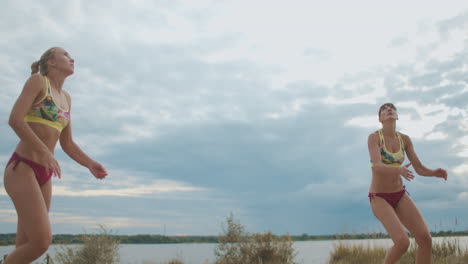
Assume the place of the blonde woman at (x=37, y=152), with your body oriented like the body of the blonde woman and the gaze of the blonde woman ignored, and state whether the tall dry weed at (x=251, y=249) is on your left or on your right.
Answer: on your left

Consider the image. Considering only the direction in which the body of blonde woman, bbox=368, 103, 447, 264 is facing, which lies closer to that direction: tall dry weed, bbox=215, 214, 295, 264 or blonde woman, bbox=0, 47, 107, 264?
the blonde woman

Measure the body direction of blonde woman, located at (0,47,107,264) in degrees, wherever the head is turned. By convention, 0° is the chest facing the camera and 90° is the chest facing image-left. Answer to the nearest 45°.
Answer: approximately 315°

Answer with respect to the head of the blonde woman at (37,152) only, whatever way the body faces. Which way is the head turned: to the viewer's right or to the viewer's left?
to the viewer's right

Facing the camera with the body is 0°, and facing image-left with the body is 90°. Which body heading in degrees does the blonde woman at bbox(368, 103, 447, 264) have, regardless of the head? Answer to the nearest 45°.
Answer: approximately 315°
